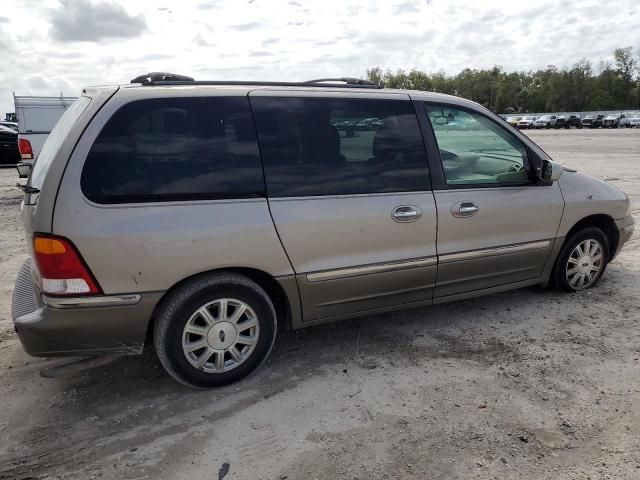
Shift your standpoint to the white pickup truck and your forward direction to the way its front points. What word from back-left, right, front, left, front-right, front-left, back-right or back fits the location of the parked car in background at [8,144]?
left

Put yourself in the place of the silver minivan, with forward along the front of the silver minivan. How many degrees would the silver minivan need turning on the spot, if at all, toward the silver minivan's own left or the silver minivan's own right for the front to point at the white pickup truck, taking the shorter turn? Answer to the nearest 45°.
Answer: approximately 90° to the silver minivan's own left

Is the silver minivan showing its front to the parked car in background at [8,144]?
no

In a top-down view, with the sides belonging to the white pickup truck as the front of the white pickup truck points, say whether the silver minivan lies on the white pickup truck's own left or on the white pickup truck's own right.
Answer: on the white pickup truck's own right

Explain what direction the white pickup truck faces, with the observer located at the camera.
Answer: facing to the right of the viewer

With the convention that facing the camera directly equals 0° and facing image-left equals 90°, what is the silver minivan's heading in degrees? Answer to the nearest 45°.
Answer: approximately 225°

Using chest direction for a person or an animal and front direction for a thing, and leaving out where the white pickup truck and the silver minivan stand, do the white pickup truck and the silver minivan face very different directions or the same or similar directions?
same or similar directions

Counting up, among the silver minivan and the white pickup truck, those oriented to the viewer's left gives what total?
0
